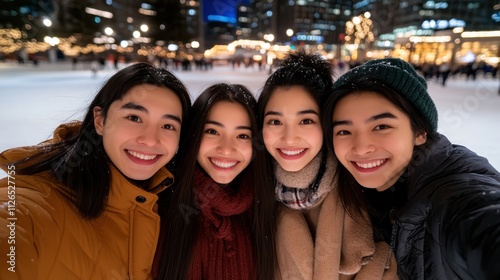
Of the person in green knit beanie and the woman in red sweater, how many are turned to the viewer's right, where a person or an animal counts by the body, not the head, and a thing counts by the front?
0

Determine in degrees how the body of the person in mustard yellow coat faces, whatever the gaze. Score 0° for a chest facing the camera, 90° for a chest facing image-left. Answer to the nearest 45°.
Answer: approximately 315°

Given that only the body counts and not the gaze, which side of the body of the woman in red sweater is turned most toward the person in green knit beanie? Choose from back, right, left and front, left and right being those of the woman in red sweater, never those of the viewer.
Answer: left

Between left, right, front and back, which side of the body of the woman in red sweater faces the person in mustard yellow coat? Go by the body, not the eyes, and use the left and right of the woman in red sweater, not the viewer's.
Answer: right

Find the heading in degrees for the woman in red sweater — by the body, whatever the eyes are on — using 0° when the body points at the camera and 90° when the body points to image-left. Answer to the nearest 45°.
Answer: approximately 0°

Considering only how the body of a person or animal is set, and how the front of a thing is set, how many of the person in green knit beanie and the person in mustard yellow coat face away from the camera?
0
